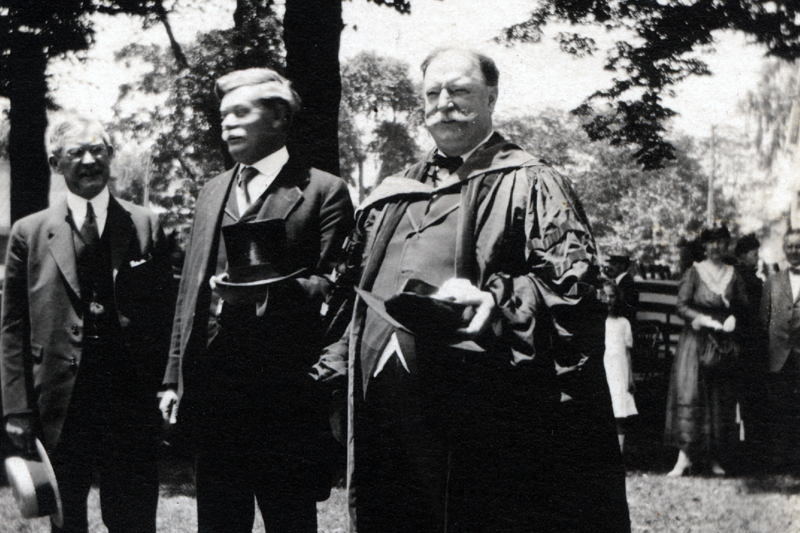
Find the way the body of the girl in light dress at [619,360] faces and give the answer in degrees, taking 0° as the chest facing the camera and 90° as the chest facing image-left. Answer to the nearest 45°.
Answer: approximately 45°

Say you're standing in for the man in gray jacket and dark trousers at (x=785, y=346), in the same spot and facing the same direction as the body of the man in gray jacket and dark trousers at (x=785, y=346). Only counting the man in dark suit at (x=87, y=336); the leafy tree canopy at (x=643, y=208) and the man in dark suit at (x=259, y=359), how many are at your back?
1

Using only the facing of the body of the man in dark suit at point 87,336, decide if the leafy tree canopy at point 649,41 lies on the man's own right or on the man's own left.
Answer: on the man's own left

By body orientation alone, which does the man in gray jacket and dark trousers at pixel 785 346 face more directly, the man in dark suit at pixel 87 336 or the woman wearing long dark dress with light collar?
the man in dark suit

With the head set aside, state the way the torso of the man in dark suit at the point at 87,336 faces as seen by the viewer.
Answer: toward the camera

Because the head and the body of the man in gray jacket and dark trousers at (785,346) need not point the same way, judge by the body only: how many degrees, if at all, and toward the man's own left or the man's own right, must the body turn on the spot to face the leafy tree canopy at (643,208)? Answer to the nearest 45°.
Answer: approximately 180°

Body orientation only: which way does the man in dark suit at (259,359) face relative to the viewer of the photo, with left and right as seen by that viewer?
facing the viewer and to the left of the viewer

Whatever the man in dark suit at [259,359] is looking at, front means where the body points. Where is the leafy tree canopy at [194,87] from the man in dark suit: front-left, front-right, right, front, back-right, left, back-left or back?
back-right

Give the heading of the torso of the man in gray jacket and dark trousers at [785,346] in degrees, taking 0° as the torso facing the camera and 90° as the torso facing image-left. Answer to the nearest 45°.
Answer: approximately 0°
